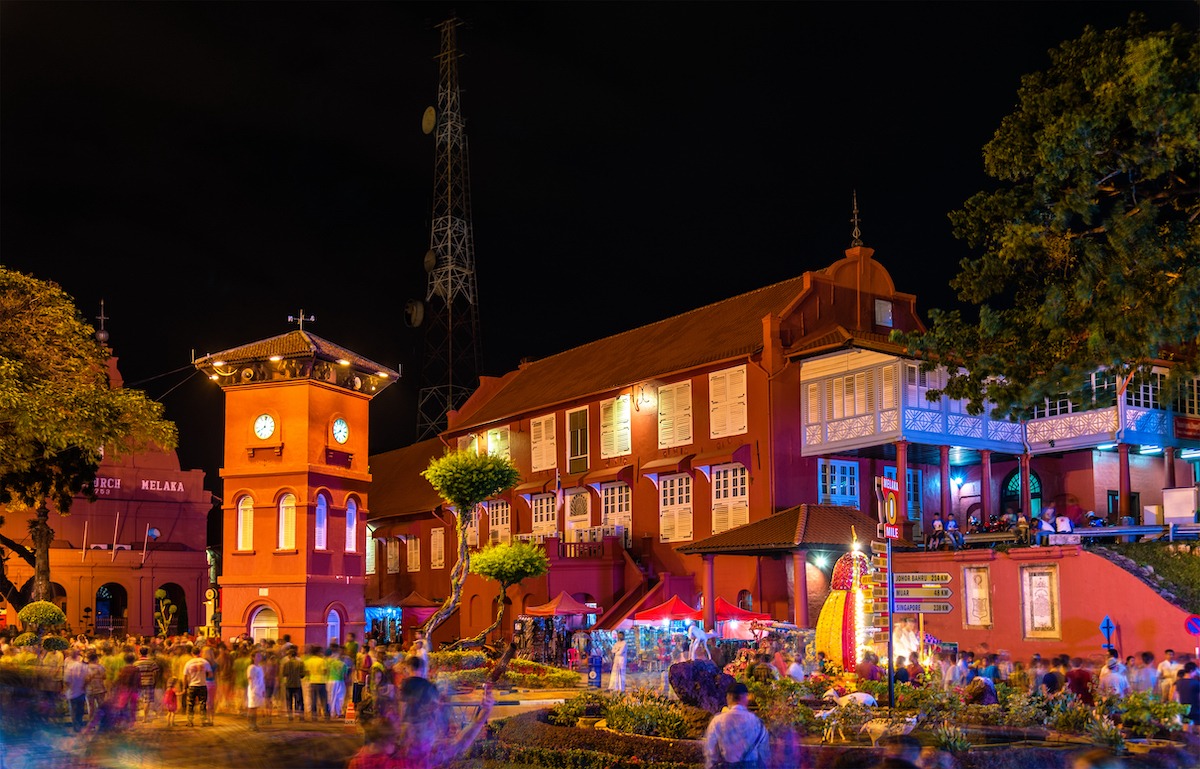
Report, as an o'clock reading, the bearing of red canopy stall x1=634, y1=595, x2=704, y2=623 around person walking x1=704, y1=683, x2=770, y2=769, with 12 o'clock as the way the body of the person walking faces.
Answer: The red canopy stall is roughly at 12 o'clock from the person walking.

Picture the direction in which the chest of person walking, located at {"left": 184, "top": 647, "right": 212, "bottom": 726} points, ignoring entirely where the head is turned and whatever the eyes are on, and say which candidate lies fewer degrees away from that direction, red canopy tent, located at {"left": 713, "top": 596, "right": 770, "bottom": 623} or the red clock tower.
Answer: the red clock tower

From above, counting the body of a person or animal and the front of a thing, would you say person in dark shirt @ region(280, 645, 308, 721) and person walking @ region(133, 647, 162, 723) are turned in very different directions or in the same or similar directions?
same or similar directions

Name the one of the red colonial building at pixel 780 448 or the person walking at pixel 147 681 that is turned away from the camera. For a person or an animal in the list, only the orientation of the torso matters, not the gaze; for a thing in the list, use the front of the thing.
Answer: the person walking

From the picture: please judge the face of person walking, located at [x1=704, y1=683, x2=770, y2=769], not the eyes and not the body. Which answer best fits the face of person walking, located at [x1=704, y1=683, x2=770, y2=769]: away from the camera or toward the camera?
away from the camera

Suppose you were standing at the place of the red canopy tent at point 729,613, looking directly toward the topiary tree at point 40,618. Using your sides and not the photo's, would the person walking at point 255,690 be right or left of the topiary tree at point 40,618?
left

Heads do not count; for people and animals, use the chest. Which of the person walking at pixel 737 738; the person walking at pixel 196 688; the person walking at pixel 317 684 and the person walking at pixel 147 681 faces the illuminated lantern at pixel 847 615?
the person walking at pixel 737 738

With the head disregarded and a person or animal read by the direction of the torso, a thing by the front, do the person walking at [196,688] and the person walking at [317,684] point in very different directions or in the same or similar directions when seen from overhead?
same or similar directions

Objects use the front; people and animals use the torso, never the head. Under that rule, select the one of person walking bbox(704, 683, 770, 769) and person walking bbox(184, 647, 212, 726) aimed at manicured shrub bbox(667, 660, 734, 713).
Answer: person walking bbox(704, 683, 770, 769)

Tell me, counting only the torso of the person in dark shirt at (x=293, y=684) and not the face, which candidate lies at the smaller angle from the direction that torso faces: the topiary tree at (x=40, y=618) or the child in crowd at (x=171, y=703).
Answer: the topiary tree

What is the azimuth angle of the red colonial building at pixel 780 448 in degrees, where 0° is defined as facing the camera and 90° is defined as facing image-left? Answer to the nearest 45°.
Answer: approximately 45°

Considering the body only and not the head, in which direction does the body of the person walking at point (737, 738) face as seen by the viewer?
away from the camera

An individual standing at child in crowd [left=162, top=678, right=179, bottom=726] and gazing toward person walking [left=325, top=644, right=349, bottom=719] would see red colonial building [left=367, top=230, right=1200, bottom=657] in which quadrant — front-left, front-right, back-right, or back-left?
front-left

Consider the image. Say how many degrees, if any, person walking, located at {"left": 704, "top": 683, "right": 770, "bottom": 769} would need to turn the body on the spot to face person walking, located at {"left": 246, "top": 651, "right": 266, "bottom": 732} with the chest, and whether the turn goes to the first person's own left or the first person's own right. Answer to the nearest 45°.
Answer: approximately 45° to the first person's own left

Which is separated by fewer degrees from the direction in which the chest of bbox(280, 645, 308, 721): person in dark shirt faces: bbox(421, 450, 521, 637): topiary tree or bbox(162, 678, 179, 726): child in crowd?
the topiary tree

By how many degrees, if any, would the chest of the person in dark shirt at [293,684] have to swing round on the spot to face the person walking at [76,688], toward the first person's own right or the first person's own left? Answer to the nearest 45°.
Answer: approximately 135° to the first person's own left

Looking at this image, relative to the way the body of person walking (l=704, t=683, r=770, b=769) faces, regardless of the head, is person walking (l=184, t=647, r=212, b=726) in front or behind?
in front

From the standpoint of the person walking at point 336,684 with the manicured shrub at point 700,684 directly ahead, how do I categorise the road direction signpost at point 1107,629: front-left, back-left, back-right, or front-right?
front-left
